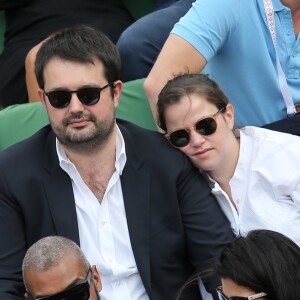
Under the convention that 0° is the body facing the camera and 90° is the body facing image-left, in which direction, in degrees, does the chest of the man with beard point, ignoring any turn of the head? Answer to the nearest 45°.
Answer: approximately 0°

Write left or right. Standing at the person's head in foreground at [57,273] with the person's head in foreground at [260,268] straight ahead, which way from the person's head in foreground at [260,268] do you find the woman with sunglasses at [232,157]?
left

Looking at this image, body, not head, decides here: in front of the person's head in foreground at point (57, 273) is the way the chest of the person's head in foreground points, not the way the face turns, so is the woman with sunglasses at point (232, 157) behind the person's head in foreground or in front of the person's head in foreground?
behind

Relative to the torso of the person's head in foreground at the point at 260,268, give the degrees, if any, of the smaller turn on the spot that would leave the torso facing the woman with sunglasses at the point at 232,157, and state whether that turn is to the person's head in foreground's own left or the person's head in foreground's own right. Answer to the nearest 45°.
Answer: approximately 135° to the person's head in foreground's own right

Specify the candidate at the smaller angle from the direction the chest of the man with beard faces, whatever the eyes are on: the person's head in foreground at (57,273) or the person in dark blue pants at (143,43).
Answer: the person's head in foreground

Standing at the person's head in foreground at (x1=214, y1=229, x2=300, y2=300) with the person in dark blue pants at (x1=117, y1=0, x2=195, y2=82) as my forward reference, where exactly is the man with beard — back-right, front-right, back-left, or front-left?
front-left

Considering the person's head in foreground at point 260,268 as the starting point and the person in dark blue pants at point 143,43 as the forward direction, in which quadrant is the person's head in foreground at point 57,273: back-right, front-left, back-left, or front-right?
front-left

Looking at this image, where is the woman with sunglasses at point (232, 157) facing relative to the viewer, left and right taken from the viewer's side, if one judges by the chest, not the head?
facing the viewer and to the left of the viewer

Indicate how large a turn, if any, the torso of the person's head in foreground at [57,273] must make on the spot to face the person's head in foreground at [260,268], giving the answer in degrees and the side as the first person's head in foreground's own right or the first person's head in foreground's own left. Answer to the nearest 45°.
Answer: approximately 90° to the first person's head in foreground's own left

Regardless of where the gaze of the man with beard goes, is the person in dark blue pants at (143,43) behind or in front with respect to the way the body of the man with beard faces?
behind

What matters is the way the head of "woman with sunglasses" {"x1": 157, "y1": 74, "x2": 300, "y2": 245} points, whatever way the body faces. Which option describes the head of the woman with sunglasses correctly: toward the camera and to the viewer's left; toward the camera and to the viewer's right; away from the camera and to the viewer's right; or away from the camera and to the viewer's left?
toward the camera and to the viewer's left
